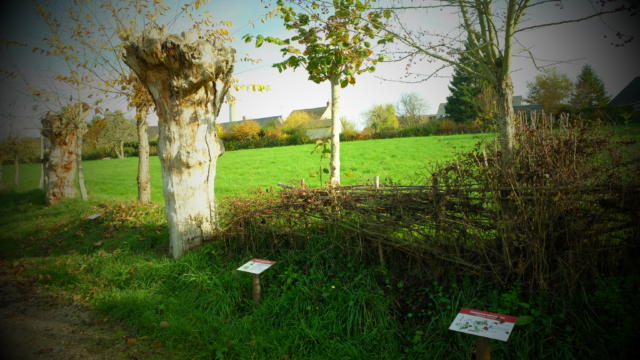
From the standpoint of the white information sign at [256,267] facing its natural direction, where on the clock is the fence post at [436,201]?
The fence post is roughly at 8 o'clock from the white information sign.

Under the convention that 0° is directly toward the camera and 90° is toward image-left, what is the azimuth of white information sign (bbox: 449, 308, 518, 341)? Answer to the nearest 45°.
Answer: approximately 45°

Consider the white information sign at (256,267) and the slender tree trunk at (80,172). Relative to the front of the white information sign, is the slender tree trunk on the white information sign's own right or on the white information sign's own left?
on the white information sign's own right

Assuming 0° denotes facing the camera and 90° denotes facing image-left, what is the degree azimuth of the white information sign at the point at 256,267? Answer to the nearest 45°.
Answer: approximately 45°

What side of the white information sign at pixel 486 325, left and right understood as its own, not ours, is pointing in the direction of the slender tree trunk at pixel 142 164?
right

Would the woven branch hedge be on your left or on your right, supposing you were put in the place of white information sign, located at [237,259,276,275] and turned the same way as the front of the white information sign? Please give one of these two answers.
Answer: on your left
